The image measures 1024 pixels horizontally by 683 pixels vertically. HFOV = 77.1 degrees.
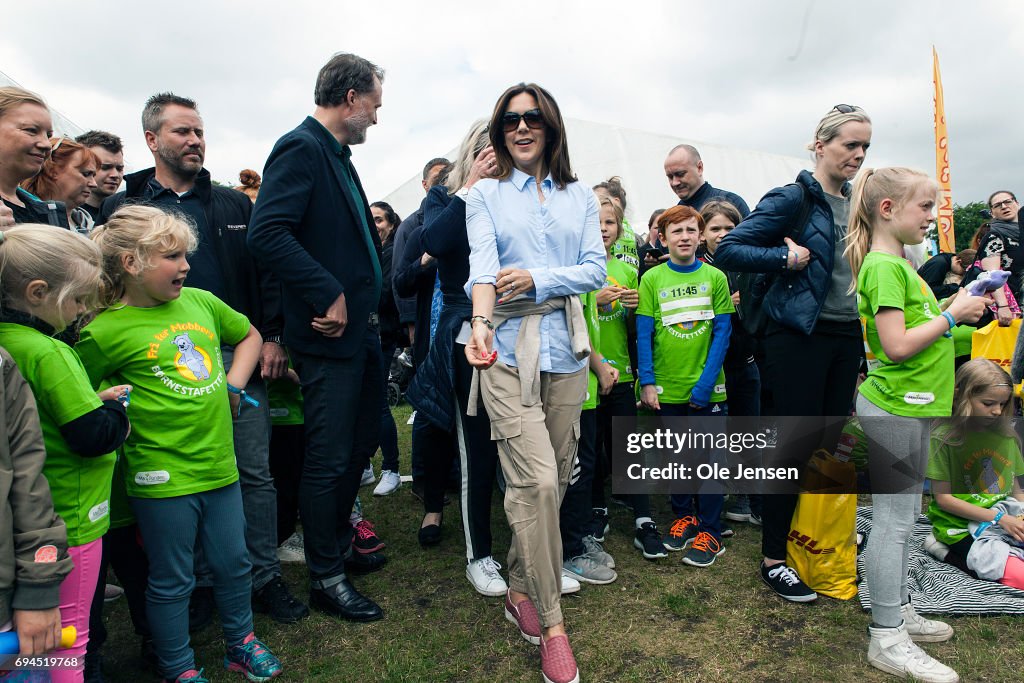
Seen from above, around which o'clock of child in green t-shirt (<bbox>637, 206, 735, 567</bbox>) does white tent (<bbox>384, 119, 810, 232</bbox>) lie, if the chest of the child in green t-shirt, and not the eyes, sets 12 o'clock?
The white tent is roughly at 6 o'clock from the child in green t-shirt.

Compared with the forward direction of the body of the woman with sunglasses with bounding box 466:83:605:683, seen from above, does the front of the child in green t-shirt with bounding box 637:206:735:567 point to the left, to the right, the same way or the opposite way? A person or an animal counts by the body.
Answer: the same way

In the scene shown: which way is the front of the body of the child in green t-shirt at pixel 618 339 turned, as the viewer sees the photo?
toward the camera

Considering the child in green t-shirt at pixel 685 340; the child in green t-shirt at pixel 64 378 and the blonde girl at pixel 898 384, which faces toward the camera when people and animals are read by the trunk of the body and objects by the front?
the child in green t-shirt at pixel 685 340

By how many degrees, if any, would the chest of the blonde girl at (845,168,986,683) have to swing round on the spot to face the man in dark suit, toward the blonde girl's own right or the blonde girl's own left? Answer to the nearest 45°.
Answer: approximately 180°

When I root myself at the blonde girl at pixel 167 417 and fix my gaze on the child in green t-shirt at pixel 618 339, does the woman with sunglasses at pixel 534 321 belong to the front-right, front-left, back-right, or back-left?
front-right

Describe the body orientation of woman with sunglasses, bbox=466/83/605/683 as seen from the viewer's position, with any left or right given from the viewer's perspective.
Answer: facing the viewer

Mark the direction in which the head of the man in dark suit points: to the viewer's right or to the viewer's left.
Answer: to the viewer's right

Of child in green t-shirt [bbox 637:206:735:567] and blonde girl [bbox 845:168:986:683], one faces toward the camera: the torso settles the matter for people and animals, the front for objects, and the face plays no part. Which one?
the child in green t-shirt

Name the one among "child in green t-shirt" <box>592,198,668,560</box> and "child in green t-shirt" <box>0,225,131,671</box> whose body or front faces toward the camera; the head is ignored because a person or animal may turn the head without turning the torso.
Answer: "child in green t-shirt" <box>592,198,668,560</box>

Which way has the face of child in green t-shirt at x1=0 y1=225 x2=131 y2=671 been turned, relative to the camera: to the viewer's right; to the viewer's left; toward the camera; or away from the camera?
to the viewer's right

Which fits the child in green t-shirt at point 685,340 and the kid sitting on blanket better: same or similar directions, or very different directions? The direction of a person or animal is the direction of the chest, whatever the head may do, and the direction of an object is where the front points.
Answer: same or similar directions

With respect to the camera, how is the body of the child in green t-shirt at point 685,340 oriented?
toward the camera

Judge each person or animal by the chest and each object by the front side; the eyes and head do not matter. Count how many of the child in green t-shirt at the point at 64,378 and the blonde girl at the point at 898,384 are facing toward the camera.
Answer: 0

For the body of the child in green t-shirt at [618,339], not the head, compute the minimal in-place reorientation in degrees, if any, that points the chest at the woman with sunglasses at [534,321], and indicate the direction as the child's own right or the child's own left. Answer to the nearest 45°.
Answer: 0° — they already face them

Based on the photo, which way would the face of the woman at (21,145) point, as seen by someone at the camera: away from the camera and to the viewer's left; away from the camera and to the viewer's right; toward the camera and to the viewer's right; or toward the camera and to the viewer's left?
toward the camera and to the viewer's right

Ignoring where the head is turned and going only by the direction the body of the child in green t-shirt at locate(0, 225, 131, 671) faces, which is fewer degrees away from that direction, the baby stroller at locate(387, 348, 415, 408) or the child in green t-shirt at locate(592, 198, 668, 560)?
the child in green t-shirt

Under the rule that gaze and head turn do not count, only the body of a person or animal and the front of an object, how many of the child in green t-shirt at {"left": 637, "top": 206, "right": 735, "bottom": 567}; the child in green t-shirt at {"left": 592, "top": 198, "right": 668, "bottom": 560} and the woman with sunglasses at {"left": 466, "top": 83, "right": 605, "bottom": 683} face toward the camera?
3
